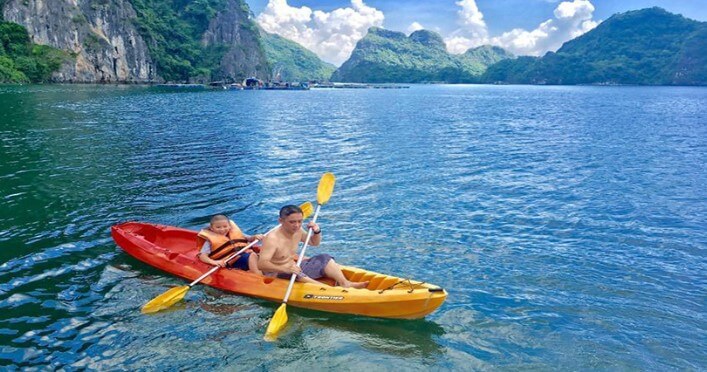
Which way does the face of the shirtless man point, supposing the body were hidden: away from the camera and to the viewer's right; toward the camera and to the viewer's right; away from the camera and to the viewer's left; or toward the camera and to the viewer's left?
toward the camera and to the viewer's right

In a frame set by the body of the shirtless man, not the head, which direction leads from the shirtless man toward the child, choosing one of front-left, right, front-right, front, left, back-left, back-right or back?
back

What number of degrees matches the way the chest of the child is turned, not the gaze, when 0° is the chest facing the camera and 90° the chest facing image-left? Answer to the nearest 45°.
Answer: approximately 315°

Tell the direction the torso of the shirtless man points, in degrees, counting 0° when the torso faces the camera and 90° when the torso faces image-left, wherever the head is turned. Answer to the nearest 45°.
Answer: approximately 315°

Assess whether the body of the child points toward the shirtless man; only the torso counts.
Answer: yes
